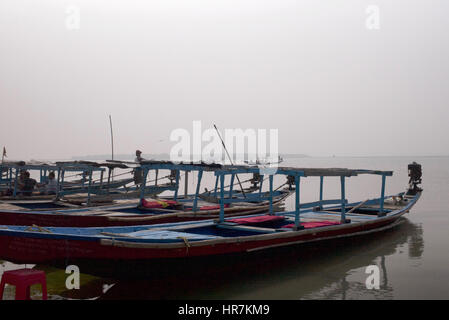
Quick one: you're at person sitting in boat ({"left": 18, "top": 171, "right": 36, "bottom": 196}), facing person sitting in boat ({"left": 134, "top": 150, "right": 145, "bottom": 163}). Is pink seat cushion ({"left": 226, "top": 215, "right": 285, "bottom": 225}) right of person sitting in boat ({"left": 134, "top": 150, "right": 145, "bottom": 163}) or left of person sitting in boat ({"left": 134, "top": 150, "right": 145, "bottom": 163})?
right

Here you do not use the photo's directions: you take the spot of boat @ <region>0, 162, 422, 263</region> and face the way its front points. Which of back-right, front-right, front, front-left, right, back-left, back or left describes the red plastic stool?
front

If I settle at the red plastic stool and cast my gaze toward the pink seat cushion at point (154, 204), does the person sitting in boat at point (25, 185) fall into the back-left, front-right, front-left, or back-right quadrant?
front-left

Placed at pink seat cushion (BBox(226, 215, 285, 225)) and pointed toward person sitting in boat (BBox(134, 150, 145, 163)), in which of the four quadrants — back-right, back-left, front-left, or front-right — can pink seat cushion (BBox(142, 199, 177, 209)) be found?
front-left

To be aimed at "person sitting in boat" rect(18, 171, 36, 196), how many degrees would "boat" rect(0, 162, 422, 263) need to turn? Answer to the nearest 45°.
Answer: approximately 90° to its right

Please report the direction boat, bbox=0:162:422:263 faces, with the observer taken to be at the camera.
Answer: facing the viewer and to the left of the viewer

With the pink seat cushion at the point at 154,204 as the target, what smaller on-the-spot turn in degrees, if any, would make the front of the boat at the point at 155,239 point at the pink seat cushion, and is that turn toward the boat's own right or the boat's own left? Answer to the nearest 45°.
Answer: approximately 135° to the boat's own right

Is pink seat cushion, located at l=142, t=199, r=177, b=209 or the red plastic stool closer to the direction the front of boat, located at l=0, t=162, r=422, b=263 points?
the red plastic stool

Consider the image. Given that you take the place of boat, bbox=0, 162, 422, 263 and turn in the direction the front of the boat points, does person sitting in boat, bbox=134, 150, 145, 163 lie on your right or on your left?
on your right
